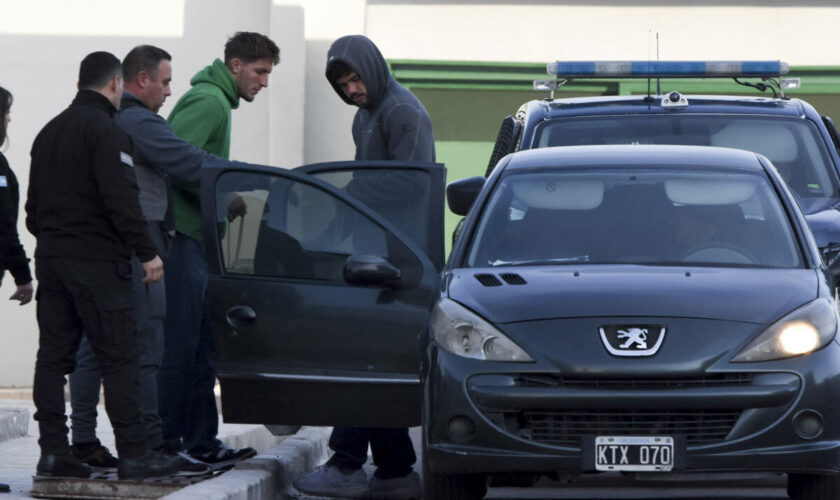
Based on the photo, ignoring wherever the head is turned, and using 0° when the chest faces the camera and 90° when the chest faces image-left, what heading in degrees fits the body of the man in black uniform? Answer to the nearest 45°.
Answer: approximately 225°

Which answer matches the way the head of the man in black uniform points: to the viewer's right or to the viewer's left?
to the viewer's right

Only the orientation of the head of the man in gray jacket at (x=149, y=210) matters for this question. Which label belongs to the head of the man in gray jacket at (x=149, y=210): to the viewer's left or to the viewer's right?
to the viewer's right

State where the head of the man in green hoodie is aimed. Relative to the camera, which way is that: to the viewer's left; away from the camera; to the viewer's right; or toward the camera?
to the viewer's right

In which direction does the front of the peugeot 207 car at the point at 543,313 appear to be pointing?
toward the camera

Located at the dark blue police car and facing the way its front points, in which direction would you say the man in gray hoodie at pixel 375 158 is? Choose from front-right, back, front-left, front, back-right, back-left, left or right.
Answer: front-right

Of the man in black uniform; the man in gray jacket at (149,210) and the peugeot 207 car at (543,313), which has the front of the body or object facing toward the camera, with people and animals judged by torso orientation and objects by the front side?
the peugeot 207 car

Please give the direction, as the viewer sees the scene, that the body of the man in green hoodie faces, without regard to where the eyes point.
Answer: to the viewer's right

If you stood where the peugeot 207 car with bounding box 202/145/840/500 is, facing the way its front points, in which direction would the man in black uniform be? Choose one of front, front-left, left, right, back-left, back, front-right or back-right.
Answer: right

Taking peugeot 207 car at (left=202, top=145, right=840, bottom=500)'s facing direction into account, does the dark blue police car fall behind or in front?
behind

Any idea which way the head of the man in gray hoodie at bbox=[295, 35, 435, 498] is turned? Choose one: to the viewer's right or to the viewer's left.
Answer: to the viewer's left

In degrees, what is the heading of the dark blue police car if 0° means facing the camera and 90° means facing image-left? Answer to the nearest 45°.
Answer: approximately 0°

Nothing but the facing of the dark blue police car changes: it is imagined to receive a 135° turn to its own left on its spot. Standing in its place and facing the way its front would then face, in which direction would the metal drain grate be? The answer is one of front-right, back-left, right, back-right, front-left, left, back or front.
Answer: back

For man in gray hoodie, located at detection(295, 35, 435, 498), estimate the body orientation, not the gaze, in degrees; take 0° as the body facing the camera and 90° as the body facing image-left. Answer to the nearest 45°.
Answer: approximately 45°

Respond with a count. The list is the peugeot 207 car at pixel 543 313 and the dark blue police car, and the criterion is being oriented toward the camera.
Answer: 2

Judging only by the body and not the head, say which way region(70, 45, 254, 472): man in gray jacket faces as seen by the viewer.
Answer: to the viewer's right
